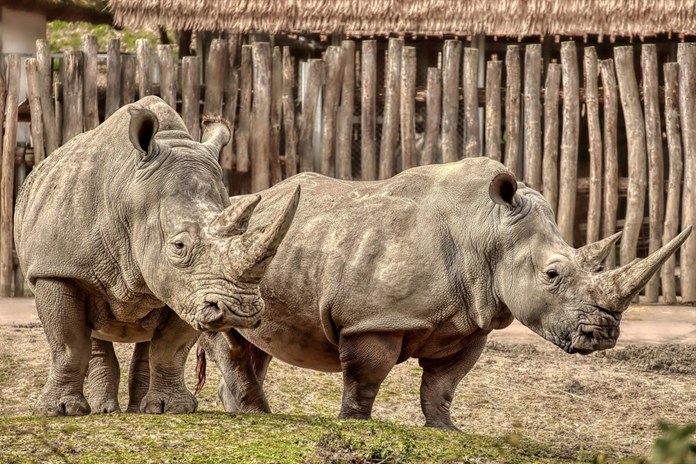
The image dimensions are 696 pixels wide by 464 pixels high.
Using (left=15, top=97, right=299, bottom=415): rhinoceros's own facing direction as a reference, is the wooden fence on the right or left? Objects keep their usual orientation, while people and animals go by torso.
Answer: on its left

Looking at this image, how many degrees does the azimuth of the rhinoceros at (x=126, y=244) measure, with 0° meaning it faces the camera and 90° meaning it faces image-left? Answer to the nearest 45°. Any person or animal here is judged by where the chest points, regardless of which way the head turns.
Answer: approximately 315°

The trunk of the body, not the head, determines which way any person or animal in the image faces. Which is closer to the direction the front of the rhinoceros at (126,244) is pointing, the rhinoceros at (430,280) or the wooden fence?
the rhinoceros

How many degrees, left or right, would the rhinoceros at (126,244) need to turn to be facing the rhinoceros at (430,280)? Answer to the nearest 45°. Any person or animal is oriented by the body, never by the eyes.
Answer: approximately 45° to its left
